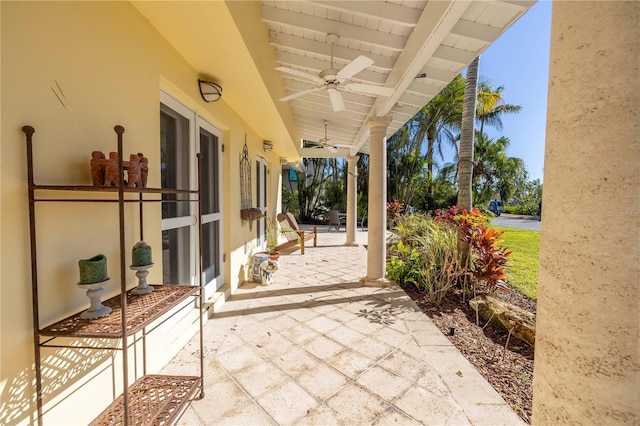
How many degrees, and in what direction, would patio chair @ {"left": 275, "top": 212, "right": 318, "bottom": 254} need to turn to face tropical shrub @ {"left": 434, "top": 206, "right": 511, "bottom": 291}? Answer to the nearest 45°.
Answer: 0° — it already faces it

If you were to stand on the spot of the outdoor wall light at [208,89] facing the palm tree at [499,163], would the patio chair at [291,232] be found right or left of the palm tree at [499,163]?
left

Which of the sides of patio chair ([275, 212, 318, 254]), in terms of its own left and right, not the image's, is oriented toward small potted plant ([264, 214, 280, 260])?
back

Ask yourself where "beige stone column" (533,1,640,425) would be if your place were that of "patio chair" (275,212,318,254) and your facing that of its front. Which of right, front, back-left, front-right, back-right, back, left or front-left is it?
front-right

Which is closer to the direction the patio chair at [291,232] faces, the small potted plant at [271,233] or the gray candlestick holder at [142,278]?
the gray candlestick holder

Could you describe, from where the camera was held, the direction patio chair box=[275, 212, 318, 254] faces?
facing the viewer and to the right of the viewer

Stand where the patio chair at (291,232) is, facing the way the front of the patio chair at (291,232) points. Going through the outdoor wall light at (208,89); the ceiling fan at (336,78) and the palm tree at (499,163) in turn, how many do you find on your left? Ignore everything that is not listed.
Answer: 1

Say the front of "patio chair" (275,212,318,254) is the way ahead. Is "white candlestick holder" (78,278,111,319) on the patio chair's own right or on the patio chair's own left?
on the patio chair's own right

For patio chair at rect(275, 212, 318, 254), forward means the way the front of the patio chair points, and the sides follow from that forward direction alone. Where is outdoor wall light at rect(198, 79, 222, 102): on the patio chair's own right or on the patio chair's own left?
on the patio chair's own right

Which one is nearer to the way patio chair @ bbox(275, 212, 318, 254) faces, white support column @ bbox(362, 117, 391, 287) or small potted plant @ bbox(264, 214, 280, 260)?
the white support column

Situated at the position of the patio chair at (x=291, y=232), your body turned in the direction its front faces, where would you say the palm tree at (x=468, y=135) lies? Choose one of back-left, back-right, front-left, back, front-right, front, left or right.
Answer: front

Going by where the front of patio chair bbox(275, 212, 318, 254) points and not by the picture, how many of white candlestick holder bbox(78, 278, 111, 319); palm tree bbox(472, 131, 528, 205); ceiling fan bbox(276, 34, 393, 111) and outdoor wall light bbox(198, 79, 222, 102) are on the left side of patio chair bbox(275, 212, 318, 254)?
1

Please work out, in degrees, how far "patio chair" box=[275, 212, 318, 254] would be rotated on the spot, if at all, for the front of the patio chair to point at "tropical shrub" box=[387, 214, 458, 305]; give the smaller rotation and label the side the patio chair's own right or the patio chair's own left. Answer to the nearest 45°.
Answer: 0° — it already faces it

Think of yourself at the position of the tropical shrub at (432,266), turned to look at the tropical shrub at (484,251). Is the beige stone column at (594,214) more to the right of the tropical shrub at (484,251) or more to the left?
right
